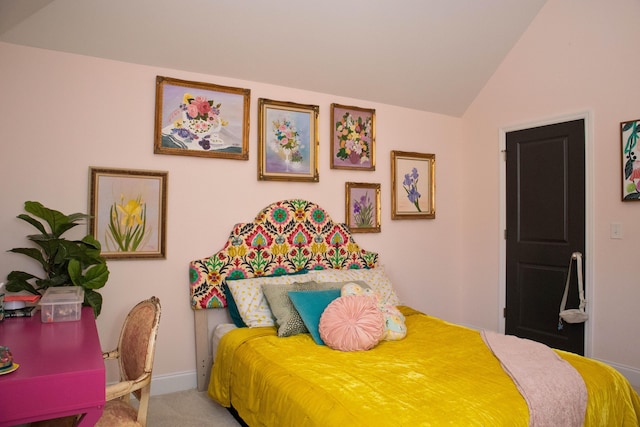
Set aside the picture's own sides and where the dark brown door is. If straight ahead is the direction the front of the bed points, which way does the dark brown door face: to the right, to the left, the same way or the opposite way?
to the right

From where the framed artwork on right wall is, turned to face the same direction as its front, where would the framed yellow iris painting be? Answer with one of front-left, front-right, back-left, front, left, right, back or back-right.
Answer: front

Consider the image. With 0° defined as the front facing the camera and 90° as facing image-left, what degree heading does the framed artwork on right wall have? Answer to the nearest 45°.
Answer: approximately 45°

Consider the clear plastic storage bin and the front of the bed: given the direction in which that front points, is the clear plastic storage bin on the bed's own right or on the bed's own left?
on the bed's own right

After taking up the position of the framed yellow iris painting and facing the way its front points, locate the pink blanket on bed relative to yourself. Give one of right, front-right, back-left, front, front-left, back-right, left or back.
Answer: front-left

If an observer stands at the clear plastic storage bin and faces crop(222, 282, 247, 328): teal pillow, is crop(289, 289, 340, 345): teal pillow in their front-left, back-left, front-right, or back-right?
front-right

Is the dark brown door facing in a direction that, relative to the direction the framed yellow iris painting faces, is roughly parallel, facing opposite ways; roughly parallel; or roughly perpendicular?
roughly perpendicular

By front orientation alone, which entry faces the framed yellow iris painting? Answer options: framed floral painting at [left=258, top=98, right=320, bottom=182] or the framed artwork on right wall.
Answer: the framed artwork on right wall

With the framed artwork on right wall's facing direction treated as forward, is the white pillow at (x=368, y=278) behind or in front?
in front

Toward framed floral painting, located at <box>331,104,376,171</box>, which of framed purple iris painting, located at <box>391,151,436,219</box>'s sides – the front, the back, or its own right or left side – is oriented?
right

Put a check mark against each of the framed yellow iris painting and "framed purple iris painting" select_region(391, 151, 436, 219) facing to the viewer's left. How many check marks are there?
0

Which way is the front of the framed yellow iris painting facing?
toward the camera

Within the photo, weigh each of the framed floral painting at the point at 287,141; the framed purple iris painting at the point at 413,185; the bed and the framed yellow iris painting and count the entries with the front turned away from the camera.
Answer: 0

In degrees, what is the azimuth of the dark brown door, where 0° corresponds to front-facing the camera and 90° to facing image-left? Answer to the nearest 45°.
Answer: approximately 45°

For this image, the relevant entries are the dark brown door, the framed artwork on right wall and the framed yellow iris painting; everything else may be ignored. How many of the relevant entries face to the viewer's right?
0

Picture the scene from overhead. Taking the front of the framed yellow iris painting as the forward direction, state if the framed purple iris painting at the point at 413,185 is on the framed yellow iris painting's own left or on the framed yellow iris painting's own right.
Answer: on the framed yellow iris painting's own left

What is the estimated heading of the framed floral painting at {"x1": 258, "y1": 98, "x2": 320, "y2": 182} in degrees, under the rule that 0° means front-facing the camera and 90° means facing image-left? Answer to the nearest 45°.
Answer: approximately 315°
